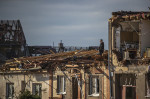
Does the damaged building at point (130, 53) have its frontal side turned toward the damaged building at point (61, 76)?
no

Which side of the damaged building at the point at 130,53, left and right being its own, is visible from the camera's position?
front
